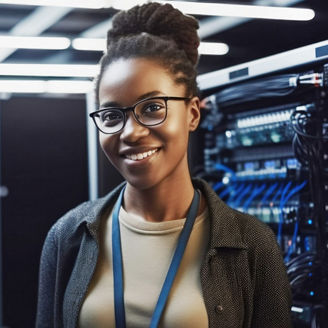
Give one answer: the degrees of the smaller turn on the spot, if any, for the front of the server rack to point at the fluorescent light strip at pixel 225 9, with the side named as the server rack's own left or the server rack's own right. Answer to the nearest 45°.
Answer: approximately 135° to the server rack's own right

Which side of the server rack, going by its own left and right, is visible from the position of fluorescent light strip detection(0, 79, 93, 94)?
right

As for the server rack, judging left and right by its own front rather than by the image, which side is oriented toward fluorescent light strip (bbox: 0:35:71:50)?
right

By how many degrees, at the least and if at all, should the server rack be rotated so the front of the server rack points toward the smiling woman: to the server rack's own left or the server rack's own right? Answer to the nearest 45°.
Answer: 0° — it already faces them

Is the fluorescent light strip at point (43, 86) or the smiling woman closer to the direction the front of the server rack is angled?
the smiling woman

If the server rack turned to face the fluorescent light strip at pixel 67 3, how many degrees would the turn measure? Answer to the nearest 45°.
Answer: approximately 90° to its right

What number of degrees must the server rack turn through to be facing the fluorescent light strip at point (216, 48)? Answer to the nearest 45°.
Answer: approximately 135° to its right

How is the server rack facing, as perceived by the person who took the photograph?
facing the viewer and to the left of the viewer
